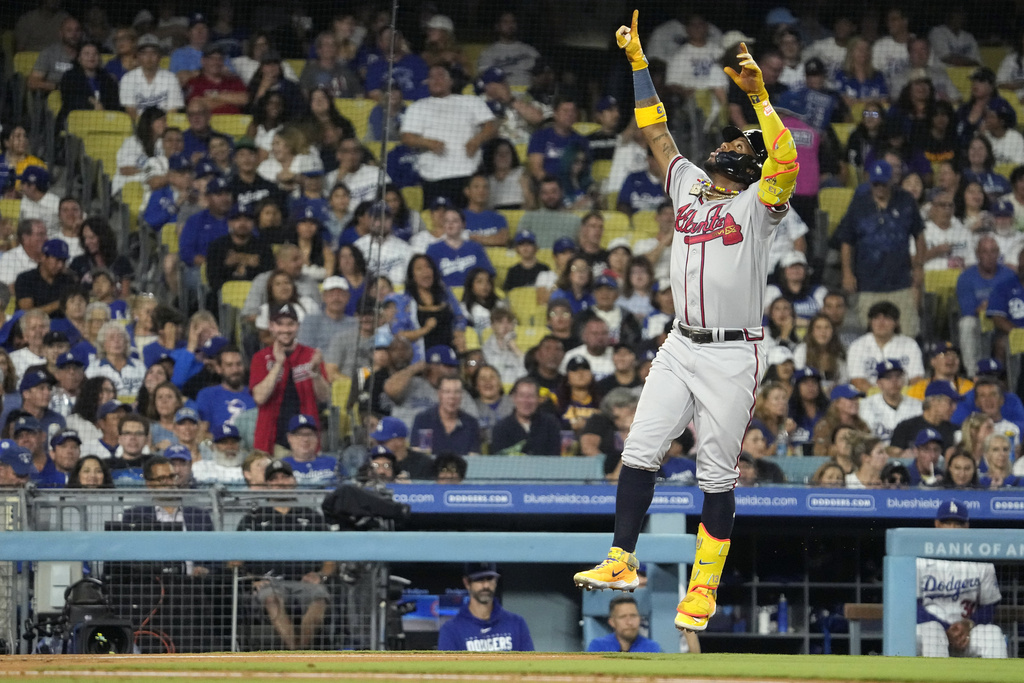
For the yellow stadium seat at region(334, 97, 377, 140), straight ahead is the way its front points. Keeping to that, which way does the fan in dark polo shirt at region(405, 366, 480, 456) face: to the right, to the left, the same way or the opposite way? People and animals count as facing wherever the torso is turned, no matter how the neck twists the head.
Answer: the same way

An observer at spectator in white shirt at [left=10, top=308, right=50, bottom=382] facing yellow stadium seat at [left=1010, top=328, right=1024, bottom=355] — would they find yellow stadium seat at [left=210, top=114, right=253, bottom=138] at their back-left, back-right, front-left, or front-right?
front-left

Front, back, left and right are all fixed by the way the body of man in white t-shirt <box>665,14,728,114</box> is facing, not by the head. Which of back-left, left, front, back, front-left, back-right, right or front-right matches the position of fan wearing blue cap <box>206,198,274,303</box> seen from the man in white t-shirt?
front-right

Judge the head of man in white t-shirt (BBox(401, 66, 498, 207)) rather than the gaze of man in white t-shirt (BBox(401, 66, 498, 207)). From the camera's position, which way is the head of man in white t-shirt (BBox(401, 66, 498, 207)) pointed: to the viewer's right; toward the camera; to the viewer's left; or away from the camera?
toward the camera

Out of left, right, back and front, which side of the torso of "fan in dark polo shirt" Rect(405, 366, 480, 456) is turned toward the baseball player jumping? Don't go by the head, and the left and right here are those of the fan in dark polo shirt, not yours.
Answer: front

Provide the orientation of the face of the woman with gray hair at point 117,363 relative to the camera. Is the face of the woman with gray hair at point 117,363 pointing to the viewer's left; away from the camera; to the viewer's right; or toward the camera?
toward the camera

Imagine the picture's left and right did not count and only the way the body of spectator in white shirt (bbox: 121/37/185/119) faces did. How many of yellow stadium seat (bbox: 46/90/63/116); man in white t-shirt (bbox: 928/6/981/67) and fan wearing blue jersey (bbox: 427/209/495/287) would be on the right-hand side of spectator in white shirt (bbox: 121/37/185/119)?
1

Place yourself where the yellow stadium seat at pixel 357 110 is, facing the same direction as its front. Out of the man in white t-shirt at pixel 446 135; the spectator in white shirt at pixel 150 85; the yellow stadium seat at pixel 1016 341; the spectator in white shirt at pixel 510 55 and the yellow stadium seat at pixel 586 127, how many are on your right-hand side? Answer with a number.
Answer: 1

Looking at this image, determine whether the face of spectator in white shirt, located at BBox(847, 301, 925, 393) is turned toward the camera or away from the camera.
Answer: toward the camera

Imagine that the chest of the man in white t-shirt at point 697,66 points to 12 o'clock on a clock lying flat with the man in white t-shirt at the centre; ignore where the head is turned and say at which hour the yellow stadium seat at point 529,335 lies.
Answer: The yellow stadium seat is roughly at 1 o'clock from the man in white t-shirt.

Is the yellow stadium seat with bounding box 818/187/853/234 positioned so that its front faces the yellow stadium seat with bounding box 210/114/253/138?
no

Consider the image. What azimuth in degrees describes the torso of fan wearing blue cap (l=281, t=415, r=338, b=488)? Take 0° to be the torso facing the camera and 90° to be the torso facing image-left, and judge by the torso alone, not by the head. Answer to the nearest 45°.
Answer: approximately 0°

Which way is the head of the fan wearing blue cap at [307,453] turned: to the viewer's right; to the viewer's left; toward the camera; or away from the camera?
toward the camera

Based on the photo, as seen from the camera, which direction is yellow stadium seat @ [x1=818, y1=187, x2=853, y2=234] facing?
toward the camera

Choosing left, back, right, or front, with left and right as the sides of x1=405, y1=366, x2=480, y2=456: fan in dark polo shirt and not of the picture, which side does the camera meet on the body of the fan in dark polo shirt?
front

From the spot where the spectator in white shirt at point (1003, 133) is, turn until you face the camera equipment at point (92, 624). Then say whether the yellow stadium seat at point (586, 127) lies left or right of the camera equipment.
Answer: right

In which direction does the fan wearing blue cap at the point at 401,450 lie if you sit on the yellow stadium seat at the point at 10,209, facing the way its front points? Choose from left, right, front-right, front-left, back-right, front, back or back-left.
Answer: front-left

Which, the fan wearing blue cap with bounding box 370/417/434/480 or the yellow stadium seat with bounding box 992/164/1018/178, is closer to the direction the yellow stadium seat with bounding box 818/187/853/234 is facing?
the fan wearing blue cap

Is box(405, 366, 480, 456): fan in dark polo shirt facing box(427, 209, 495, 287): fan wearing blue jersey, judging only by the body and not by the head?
no

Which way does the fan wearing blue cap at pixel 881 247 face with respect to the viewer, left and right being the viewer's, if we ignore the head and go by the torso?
facing the viewer
